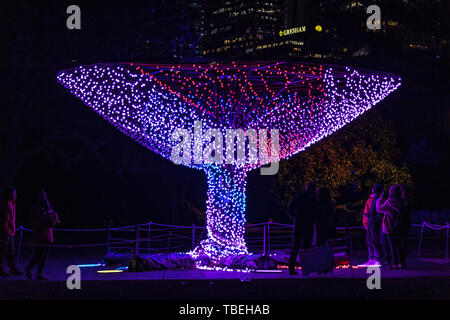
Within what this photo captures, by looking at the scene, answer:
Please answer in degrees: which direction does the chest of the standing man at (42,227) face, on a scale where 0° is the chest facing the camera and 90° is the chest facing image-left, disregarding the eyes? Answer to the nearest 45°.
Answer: approximately 270°

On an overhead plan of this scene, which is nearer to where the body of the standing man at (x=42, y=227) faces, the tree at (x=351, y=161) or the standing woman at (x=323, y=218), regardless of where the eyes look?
the standing woman

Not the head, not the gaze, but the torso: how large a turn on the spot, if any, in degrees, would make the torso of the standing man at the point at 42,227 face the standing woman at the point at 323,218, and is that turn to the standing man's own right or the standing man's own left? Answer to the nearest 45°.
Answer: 0° — they already face them

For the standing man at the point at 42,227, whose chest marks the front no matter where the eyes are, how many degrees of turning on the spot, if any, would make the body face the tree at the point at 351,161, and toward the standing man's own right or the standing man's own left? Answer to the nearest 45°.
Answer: approximately 45° to the standing man's own left

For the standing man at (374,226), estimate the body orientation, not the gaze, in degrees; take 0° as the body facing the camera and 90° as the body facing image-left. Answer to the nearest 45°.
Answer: approximately 90°

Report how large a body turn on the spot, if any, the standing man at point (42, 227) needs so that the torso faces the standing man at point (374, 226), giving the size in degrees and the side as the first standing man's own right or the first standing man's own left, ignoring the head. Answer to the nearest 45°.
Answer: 0° — they already face them

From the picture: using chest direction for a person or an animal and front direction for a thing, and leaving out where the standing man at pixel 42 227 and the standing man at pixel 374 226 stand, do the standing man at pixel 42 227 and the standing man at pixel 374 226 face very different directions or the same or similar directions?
very different directions

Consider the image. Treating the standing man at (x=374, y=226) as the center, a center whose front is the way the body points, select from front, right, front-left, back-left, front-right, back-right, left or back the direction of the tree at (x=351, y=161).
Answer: right

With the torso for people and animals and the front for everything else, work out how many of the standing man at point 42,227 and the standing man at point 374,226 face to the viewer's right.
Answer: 1

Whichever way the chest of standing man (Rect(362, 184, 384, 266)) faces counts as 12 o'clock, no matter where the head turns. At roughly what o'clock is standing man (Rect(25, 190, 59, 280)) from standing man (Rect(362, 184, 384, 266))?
standing man (Rect(25, 190, 59, 280)) is roughly at 11 o'clock from standing man (Rect(362, 184, 384, 266)).

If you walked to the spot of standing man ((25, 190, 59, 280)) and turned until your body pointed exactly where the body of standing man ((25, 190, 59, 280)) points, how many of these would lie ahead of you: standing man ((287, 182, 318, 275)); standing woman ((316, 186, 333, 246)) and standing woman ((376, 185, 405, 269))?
3
